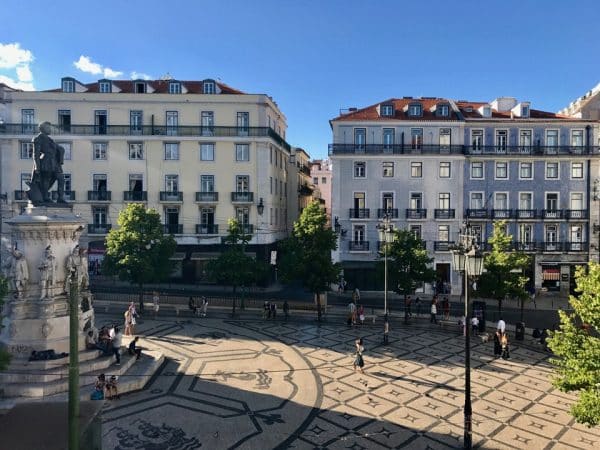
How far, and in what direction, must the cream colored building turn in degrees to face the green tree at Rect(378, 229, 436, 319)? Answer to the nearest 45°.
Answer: approximately 45° to its left

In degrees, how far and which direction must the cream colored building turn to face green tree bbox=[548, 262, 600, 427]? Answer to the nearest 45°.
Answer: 0° — it already faces it

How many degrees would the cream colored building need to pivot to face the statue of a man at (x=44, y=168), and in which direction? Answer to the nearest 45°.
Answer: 0° — it already faces it

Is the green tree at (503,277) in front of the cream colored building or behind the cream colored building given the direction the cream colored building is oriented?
in front

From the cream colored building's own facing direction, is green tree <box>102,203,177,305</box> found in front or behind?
in front

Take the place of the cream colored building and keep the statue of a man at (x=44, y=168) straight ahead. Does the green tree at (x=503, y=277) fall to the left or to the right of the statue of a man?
left

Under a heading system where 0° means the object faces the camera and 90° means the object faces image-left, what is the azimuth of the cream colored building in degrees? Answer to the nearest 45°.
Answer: approximately 0°

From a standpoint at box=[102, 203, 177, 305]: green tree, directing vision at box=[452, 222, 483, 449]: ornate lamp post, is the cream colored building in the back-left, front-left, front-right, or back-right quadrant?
back-left
